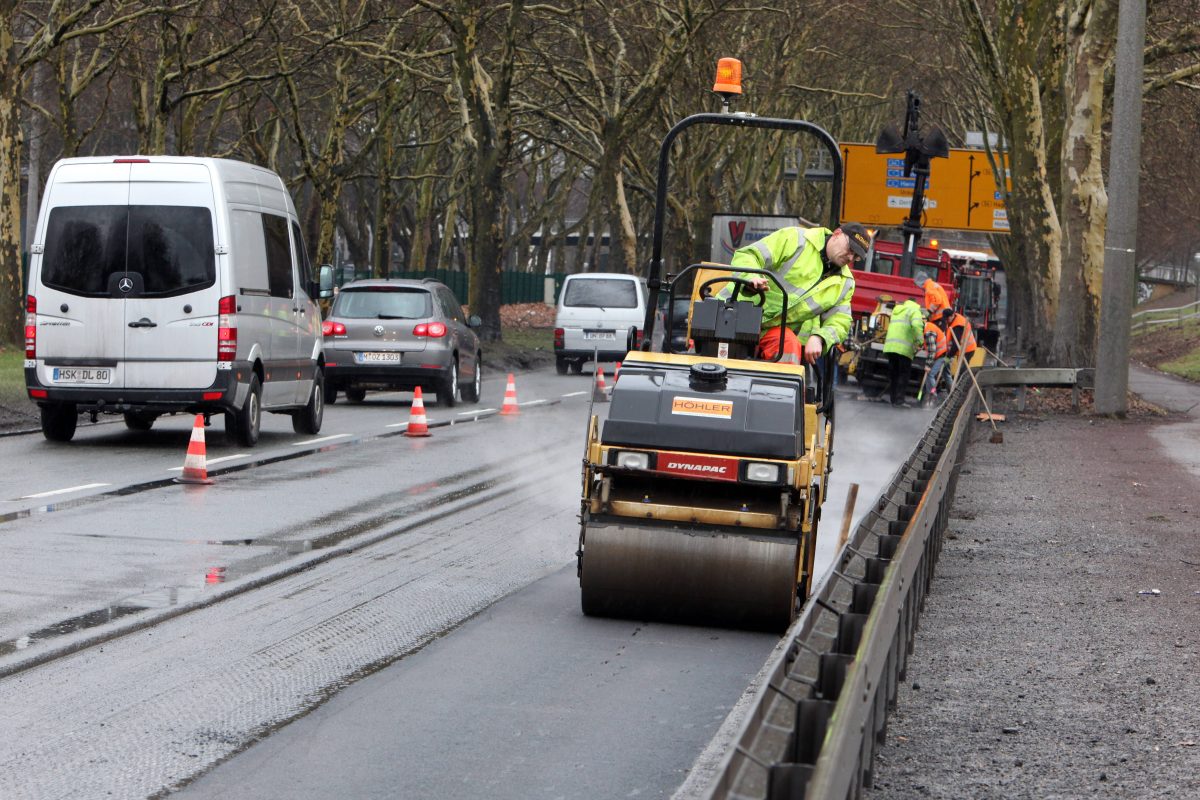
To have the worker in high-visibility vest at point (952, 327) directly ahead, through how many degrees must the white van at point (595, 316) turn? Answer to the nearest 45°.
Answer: approximately 135° to its right

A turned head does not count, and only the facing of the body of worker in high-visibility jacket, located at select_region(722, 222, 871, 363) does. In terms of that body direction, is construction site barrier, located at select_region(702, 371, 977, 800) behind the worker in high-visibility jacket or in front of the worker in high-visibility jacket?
in front

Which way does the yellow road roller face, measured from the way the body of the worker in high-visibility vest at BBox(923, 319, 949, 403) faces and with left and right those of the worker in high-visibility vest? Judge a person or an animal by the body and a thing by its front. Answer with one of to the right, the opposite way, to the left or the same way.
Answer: to the left

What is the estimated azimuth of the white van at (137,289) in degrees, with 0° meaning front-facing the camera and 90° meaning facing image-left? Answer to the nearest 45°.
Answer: approximately 180°

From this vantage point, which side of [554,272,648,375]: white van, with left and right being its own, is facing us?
back

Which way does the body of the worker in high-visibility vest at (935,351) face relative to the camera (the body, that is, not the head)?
to the viewer's left

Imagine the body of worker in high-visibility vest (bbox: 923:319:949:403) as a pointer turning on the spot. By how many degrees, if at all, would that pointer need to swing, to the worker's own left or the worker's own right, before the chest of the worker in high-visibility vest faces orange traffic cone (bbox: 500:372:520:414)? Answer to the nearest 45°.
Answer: approximately 45° to the worker's own left

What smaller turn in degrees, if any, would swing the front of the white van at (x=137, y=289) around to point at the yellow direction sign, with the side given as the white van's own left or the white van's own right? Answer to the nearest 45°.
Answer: approximately 45° to the white van's own right

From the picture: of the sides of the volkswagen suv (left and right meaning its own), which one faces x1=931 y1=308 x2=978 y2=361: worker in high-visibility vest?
right

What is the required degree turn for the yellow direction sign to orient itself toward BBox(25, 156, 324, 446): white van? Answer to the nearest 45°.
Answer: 0° — it already faces it

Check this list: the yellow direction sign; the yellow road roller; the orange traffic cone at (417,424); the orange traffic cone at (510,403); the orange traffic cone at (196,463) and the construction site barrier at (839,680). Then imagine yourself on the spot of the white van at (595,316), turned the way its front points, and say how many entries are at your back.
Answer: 5

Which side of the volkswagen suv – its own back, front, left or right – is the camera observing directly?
back

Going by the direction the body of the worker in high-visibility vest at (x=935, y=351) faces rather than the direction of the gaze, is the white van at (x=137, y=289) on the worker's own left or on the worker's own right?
on the worker's own left

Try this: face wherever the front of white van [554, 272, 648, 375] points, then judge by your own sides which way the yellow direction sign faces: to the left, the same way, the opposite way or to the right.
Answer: the opposite way

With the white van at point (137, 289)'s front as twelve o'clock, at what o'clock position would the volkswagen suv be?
The volkswagen suv is roughly at 1 o'clock from the white van.
